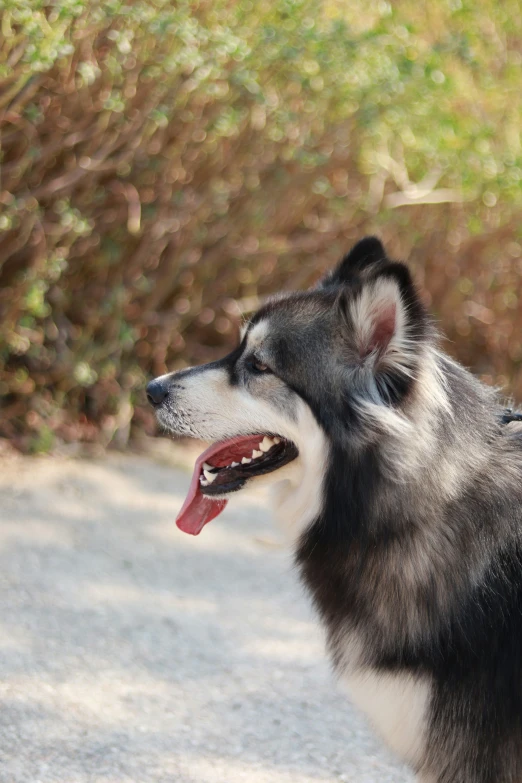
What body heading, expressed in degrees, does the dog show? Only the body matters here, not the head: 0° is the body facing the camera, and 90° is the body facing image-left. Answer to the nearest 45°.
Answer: approximately 90°
